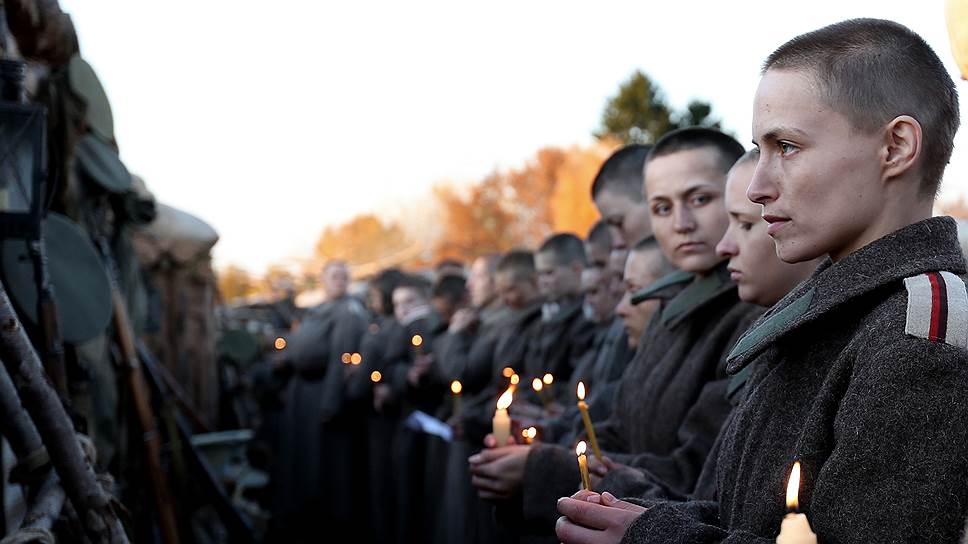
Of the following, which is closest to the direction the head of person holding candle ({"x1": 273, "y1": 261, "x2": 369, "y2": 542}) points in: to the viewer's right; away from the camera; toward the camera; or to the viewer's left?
toward the camera

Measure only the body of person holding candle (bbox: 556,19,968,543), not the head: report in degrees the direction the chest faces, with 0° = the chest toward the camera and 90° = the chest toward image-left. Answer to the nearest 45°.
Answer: approximately 90°

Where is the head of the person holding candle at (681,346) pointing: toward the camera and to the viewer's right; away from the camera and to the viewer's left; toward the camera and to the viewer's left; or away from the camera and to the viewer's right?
toward the camera and to the viewer's left

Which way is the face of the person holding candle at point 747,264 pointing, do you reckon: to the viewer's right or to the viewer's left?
to the viewer's left

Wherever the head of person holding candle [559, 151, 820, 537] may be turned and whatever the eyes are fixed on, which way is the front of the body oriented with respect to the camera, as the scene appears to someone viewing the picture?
to the viewer's left

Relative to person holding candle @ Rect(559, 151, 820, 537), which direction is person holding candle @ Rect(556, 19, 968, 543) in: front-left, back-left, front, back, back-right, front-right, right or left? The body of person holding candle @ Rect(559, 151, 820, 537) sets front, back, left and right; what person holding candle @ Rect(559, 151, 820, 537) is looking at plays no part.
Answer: left

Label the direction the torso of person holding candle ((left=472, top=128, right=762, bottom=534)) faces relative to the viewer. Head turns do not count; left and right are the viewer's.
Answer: facing the viewer and to the left of the viewer

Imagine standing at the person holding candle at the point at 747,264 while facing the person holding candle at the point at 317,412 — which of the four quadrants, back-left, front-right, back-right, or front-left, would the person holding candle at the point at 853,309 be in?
back-left

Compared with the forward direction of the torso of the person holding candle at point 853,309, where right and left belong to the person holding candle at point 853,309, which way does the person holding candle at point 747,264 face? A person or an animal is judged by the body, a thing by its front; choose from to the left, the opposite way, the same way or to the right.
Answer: the same way

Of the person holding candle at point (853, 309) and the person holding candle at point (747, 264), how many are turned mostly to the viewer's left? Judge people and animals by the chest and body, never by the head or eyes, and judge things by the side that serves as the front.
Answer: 2

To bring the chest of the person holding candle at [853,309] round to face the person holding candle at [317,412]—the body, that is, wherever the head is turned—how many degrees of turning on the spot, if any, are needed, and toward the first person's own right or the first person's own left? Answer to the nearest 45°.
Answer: approximately 45° to the first person's own right

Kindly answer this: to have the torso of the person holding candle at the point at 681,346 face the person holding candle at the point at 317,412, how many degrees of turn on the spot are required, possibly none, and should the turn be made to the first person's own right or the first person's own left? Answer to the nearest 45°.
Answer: approximately 90° to the first person's own right
